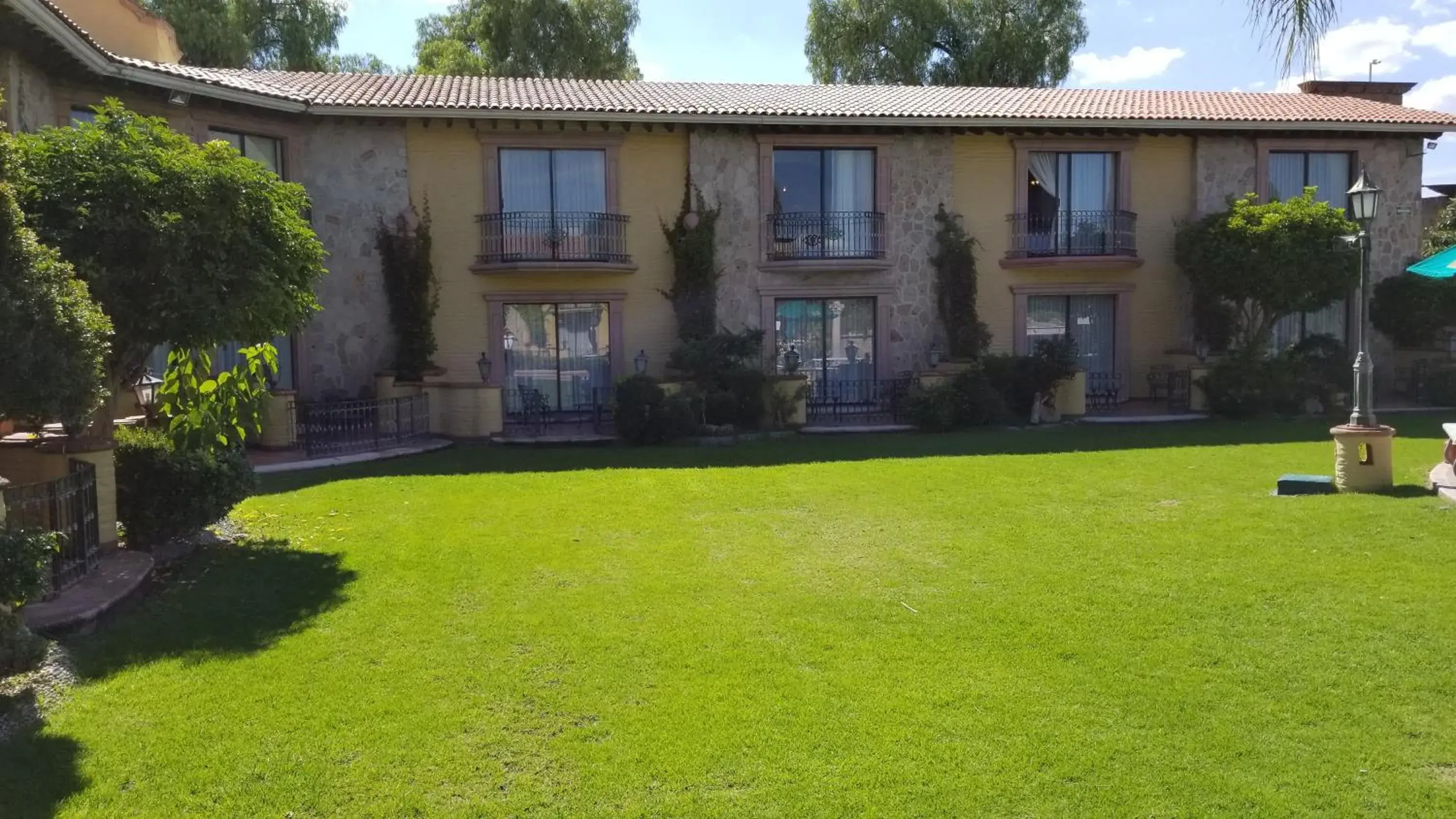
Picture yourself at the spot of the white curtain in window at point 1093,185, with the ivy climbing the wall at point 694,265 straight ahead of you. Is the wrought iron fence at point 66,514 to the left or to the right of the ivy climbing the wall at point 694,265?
left

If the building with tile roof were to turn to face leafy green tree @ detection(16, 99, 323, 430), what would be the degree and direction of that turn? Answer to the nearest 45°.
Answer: approximately 45° to its right

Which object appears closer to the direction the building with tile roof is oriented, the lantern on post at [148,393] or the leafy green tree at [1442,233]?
the lantern on post

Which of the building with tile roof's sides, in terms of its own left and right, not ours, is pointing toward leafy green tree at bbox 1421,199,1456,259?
left

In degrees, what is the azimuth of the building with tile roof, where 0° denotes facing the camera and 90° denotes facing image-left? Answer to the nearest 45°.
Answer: approximately 0°

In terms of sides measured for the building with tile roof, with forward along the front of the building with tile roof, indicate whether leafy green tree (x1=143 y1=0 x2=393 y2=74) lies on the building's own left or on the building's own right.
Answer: on the building's own right

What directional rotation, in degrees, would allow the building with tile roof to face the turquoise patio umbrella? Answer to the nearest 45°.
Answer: approximately 45° to its left

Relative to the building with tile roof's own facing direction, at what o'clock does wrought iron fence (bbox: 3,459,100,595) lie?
The wrought iron fence is roughly at 1 o'clock from the building with tile roof.

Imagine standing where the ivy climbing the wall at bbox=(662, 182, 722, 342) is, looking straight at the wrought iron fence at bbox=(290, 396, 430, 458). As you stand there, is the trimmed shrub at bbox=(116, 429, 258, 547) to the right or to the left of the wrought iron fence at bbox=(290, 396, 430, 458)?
left
